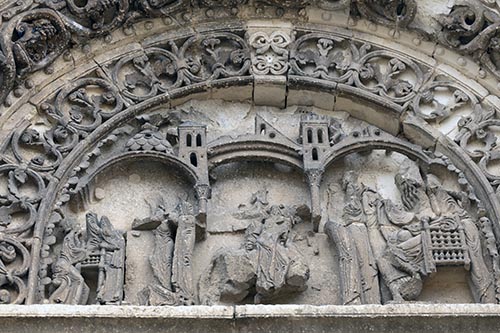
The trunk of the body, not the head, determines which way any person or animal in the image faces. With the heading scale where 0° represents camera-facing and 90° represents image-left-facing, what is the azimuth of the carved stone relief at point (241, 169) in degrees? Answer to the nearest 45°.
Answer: approximately 0°
